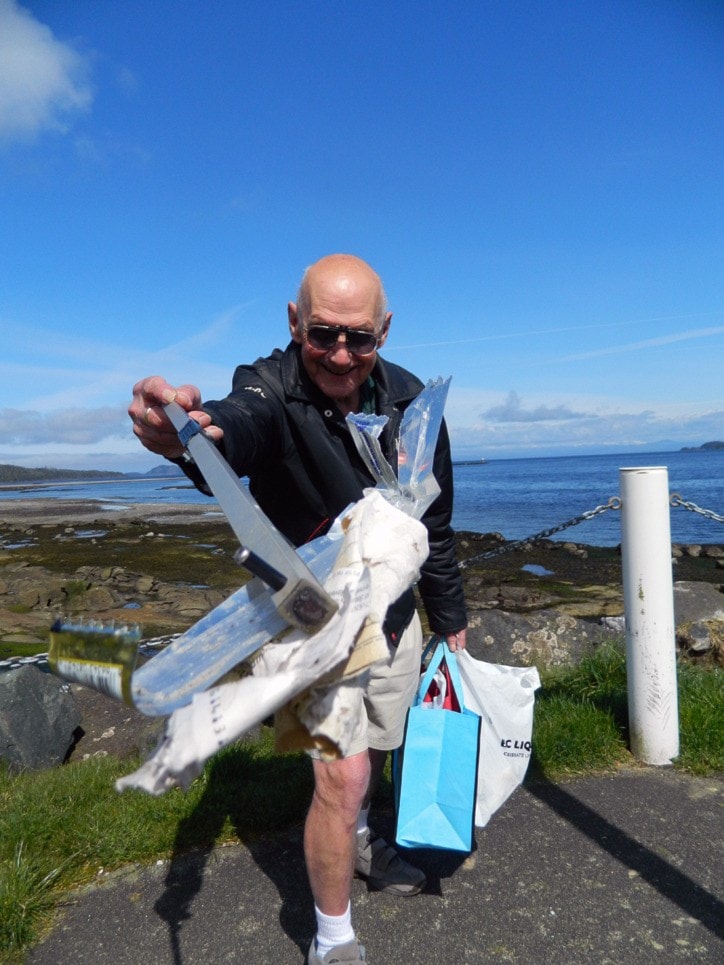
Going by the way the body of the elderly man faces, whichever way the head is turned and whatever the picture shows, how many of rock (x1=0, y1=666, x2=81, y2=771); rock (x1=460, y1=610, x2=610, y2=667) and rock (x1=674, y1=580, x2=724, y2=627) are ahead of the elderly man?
0

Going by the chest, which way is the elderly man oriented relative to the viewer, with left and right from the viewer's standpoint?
facing the viewer

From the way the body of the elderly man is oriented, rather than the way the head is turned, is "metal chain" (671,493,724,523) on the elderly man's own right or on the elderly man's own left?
on the elderly man's own left

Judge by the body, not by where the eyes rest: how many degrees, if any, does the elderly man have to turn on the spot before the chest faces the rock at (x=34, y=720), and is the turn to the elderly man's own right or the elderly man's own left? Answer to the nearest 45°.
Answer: approximately 135° to the elderly man's own right

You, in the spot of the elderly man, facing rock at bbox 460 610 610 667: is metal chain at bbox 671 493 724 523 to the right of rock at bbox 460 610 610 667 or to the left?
right

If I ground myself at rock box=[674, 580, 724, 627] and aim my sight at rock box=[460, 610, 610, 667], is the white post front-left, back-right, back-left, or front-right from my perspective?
front-left

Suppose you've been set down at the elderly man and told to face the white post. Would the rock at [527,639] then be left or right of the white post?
left

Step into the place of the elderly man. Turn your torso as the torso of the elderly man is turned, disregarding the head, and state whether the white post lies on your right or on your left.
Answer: on your left

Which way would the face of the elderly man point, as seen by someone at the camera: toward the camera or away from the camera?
toward the camera

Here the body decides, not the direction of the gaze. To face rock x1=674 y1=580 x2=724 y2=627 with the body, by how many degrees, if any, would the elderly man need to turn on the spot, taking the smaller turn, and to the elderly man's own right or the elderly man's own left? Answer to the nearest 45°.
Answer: approximately 135° to the elderly man's own left

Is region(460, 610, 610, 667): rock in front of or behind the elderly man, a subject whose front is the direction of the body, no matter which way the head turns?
behind

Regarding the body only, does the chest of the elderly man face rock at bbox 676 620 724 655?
no
